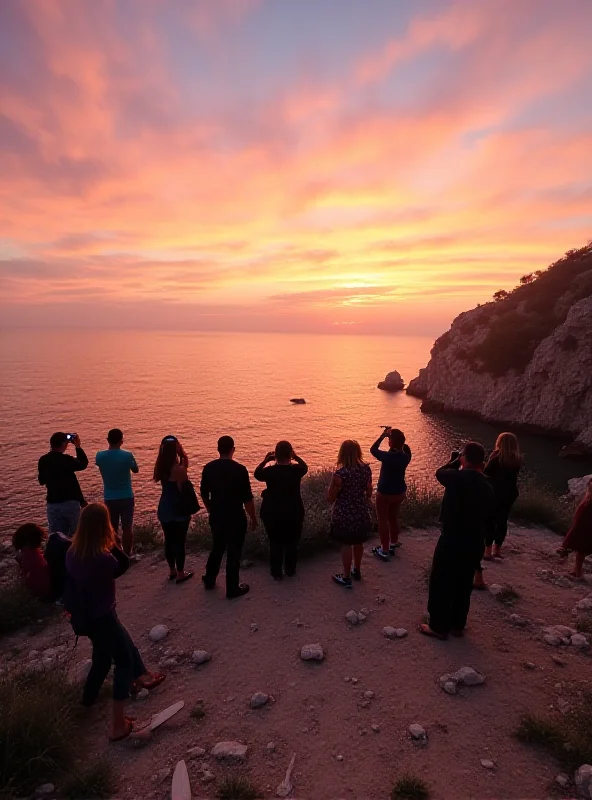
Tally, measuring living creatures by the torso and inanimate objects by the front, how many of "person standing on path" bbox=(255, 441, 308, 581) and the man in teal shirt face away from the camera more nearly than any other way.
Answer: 2

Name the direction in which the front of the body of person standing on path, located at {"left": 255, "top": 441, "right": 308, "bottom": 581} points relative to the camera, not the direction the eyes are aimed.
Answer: away from the camera

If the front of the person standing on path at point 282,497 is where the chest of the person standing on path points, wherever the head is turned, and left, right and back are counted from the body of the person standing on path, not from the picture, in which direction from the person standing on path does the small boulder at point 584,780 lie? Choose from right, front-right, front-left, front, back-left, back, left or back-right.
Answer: back-right

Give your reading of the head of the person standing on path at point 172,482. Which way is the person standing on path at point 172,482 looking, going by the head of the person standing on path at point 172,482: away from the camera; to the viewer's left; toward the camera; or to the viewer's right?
away from the camera

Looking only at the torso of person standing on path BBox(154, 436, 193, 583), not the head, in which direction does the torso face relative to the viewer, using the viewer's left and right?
facing away from the viewer and to the right of the viewer

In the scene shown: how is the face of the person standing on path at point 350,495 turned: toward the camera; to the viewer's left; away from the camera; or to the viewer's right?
away from the camera

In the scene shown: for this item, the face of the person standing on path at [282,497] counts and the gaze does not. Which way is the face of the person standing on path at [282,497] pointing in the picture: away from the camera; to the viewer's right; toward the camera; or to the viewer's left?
away from the camera

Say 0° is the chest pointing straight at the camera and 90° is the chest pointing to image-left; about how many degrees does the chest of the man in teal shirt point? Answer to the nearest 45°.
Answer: approximately 180°

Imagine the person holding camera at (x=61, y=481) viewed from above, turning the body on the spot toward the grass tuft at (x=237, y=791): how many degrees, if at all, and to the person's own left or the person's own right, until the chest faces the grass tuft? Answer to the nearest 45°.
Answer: approximately 135° to the person's own right

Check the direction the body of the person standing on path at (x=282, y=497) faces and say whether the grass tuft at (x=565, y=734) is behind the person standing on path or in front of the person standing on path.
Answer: behind

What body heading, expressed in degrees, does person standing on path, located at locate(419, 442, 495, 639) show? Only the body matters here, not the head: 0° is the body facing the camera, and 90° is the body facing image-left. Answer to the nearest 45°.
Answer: approximately 135°

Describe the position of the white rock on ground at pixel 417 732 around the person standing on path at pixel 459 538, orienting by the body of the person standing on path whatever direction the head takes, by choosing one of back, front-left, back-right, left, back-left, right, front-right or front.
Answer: back-left
